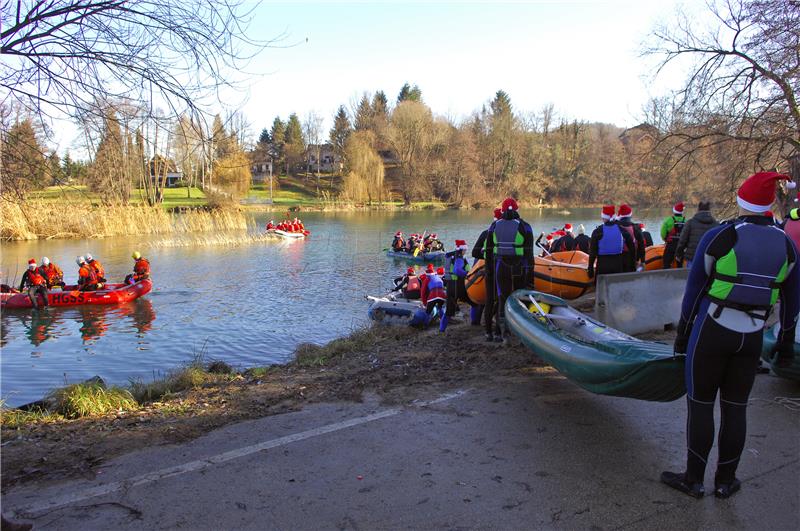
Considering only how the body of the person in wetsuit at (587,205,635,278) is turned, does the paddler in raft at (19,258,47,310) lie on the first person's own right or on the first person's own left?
on the first person's own left

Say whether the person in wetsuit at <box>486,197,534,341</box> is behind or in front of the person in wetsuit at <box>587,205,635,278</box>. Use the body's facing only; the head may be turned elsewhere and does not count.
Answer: behind

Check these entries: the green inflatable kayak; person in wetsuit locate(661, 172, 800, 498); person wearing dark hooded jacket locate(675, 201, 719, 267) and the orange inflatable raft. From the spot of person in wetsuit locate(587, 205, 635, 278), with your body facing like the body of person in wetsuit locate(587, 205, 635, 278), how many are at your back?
2

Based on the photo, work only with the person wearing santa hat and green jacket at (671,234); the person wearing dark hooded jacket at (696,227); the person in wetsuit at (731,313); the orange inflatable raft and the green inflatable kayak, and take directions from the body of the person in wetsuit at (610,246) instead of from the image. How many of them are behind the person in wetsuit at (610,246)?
2

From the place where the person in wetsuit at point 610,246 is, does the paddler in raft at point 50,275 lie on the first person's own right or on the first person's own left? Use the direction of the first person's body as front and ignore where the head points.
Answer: on the first person's own left

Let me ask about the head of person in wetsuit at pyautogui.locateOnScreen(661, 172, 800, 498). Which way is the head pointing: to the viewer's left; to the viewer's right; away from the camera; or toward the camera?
away from the camera

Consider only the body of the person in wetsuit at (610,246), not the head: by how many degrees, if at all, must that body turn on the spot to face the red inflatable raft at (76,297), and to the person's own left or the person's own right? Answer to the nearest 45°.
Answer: approximately 90° to the person's own left

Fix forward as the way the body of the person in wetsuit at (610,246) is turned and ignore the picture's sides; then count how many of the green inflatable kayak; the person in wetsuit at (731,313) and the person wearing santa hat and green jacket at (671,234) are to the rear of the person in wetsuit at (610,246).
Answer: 2

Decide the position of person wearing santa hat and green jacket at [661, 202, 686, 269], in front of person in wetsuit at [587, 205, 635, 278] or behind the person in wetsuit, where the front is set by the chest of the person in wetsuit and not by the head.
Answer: in front

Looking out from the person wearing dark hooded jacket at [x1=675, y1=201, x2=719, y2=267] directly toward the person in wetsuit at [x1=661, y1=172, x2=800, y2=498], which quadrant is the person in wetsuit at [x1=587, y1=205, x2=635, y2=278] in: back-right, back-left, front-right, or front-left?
front-right

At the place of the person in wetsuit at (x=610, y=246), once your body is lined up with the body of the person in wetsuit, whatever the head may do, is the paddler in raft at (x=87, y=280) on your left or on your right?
on your left

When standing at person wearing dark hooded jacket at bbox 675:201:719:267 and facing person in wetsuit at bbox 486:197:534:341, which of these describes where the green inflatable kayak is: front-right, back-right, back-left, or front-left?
front-left

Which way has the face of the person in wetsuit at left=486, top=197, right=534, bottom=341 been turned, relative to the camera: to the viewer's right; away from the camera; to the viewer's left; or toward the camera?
away from the camera

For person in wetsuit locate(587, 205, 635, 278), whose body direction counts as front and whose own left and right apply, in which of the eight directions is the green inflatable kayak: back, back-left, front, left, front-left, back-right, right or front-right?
back

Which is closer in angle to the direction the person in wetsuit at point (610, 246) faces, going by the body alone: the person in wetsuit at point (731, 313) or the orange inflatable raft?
the orange inflatable raft

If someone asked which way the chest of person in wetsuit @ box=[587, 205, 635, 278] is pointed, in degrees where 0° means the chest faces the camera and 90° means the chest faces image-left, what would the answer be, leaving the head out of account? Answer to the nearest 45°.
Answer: approximately 180°
